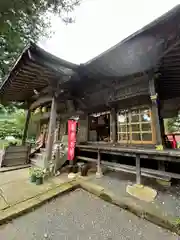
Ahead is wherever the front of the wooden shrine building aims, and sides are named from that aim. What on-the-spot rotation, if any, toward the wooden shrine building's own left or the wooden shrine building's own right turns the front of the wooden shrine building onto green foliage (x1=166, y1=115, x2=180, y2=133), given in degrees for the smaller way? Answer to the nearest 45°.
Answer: approximately 180°

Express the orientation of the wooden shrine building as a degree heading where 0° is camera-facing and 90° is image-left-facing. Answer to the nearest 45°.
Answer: approximately 45°

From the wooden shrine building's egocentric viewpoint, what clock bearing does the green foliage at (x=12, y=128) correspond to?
The green foliage is roughly at 3 o'clock from the wooden shrine building.
